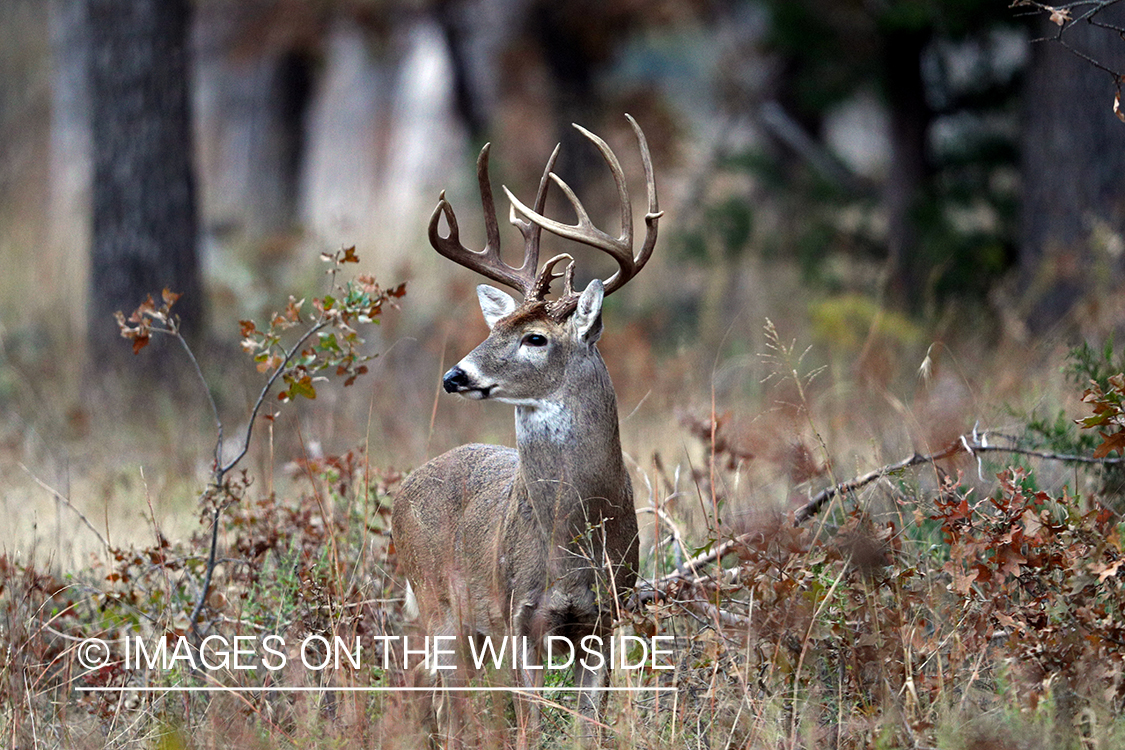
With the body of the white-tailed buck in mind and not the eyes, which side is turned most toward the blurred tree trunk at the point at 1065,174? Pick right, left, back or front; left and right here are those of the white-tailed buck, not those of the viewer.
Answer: left

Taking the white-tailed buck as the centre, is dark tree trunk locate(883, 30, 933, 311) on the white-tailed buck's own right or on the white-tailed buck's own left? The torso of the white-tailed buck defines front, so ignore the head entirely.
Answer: on the white-tailed buck's own left

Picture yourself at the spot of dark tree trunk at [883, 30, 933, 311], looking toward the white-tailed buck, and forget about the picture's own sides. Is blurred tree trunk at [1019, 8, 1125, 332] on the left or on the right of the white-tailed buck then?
left

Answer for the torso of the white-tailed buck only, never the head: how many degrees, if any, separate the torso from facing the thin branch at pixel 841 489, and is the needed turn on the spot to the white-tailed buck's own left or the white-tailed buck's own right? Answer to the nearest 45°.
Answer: approximately 45° to the white-tailed buck's own left

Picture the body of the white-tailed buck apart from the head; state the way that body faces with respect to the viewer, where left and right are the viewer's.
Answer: facing the viewer and to the right of the viewer

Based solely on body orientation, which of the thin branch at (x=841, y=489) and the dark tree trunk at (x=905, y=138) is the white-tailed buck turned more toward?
the thin branch

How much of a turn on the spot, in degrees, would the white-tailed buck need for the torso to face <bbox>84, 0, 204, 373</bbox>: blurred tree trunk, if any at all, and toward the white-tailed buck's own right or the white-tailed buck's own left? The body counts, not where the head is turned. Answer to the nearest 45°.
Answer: approximately 180°

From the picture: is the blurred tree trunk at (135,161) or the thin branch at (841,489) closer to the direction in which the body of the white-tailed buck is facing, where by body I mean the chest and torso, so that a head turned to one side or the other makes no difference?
the thin branch
